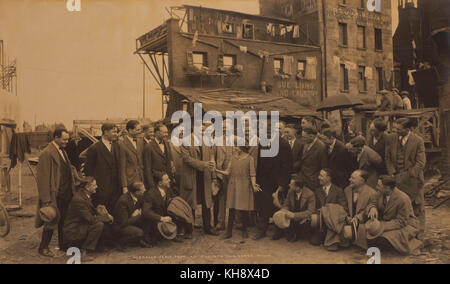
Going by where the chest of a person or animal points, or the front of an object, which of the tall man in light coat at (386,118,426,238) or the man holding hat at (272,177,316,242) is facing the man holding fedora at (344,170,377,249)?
the tall man in light coat

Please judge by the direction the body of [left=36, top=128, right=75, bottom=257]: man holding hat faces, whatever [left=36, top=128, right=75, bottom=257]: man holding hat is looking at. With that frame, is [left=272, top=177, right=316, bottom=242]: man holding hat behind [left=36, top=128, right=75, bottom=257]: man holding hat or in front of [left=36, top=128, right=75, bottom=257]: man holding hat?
in front

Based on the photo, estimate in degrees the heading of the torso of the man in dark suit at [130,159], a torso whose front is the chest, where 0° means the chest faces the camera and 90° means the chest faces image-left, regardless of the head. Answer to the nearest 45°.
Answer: approximately 315°

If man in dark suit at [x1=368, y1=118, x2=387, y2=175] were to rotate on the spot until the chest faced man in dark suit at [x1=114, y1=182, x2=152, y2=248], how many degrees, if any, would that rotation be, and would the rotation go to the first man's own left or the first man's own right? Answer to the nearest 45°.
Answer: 0° — they already face them

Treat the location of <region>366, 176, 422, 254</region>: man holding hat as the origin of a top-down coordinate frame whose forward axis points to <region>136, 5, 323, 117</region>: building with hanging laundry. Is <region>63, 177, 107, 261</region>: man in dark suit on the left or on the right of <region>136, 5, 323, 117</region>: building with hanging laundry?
left
